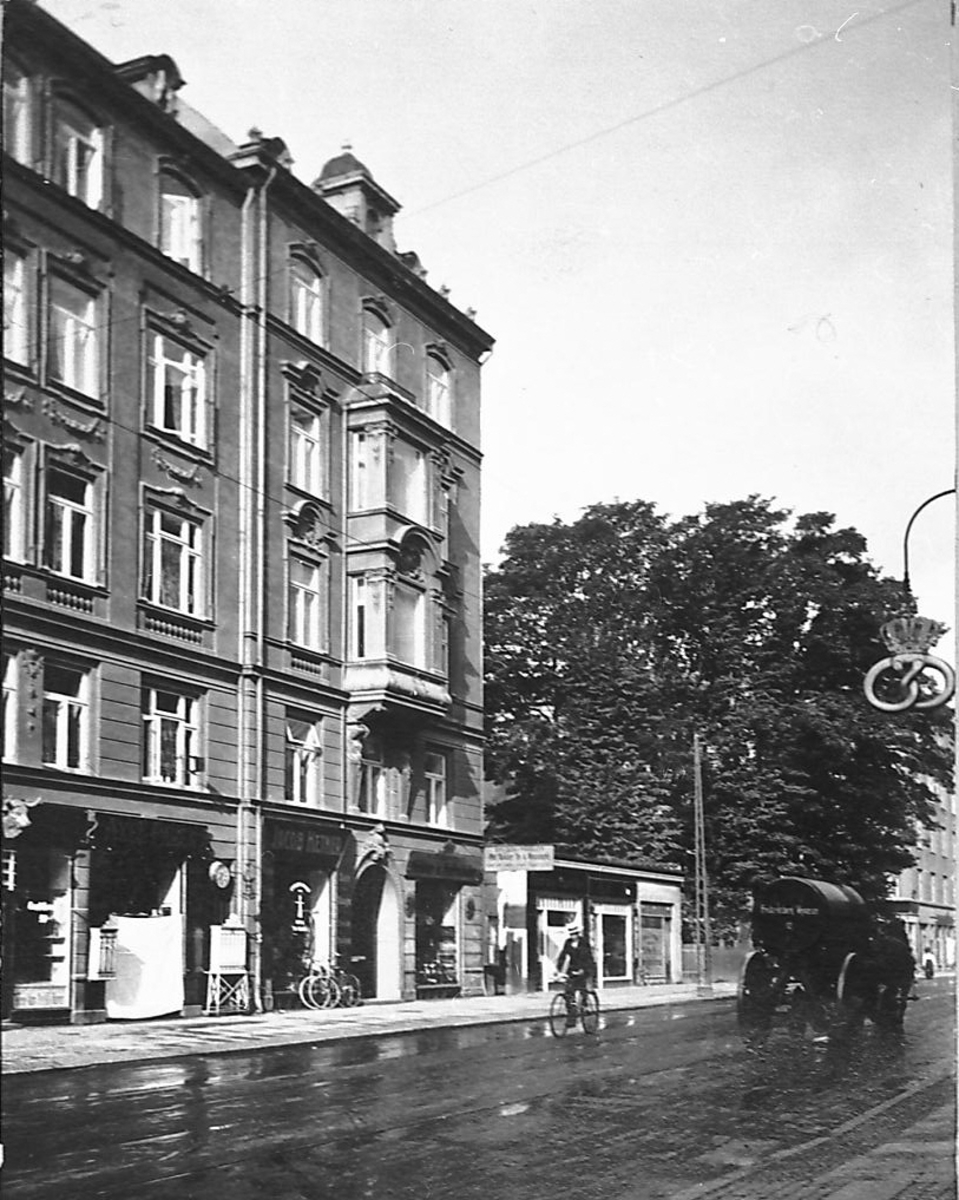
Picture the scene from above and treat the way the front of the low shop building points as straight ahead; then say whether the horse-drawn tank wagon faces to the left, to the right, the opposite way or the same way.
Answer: to the left

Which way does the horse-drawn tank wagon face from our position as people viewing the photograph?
facing away from the viewer and to the right of the viewer

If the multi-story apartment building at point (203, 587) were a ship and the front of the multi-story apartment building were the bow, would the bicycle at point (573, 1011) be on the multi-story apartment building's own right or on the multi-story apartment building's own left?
on the multi-story apartment building's own left
